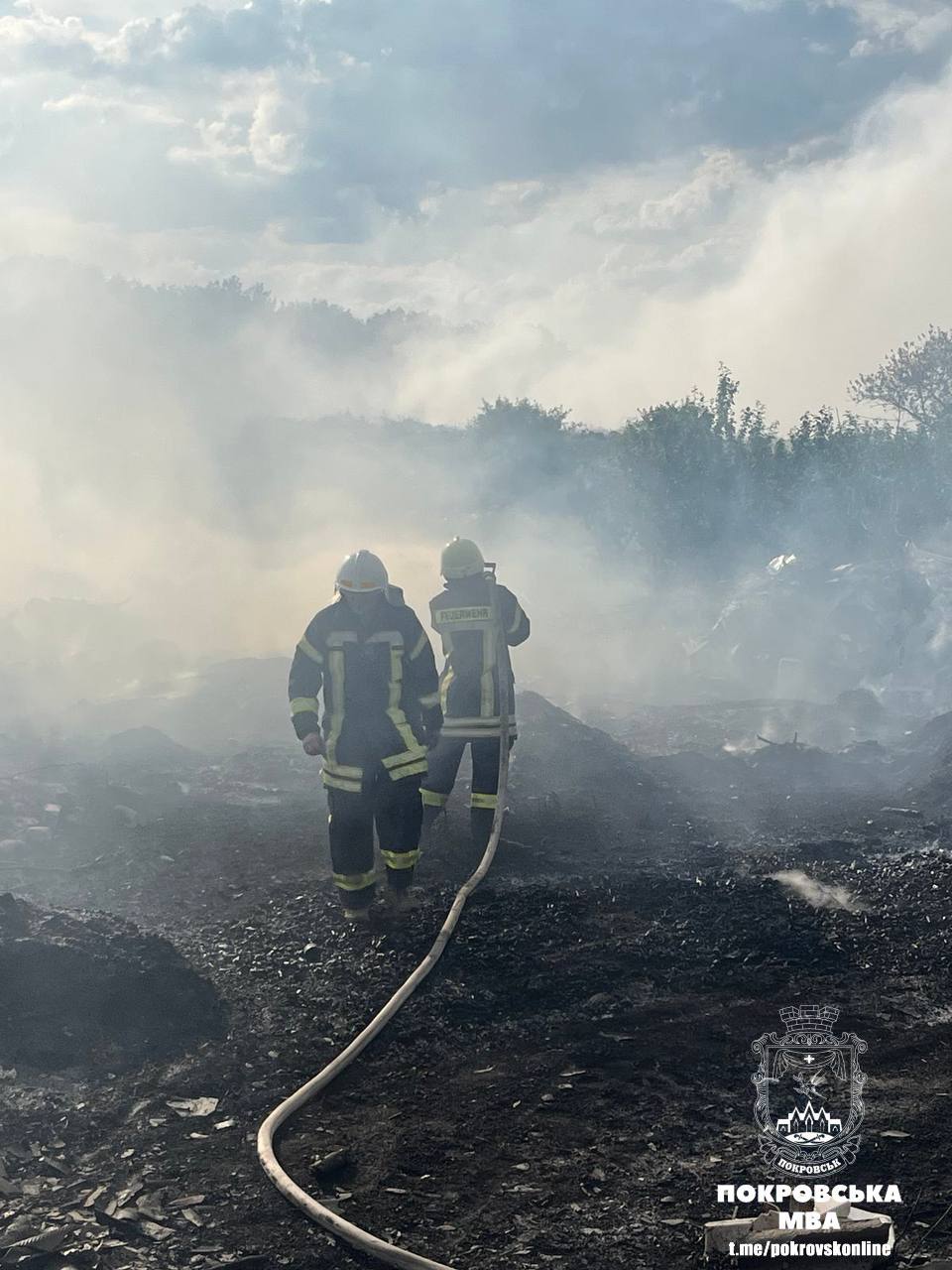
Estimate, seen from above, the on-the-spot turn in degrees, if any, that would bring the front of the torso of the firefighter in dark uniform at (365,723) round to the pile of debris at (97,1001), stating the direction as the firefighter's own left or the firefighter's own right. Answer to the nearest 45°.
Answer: approximately 45° to the firefighter's own right

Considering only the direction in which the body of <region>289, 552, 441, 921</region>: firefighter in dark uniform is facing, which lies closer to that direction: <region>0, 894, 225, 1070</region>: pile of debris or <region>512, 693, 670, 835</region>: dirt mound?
the pile of debris

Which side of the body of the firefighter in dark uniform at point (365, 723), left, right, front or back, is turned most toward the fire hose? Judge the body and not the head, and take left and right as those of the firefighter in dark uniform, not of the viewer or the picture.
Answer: front

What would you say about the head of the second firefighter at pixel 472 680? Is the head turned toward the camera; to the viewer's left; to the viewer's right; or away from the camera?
away from the camera

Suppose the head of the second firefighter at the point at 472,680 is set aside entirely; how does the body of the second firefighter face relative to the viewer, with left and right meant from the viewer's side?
facing away from the viewer

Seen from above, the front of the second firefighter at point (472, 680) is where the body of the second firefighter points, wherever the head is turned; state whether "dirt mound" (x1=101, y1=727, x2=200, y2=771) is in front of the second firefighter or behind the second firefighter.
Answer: in front

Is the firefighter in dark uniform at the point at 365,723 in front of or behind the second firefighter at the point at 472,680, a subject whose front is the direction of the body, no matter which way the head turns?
behind
